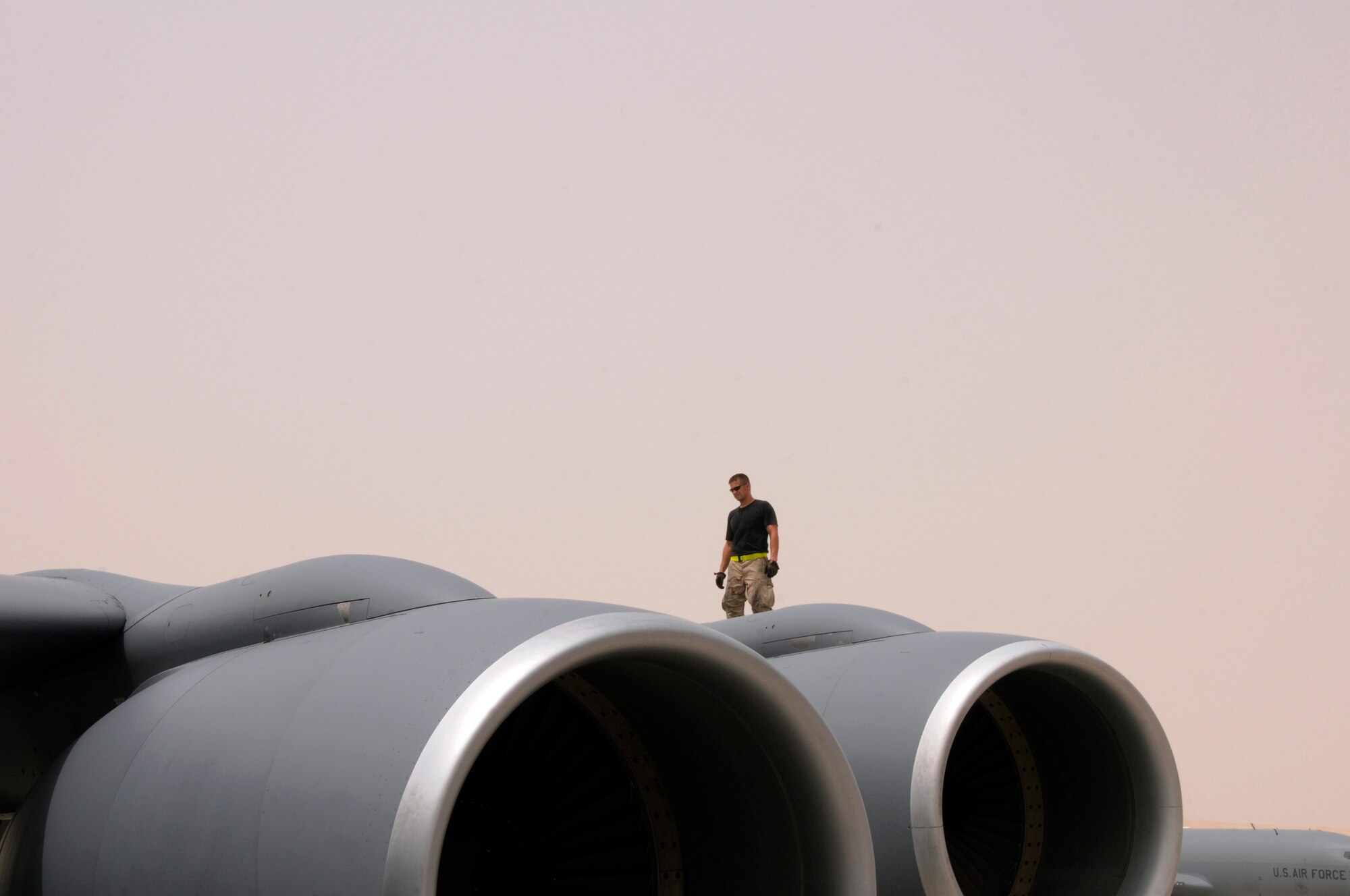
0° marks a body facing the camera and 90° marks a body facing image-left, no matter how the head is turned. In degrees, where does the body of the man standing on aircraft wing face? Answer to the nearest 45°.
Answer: approximately 45°

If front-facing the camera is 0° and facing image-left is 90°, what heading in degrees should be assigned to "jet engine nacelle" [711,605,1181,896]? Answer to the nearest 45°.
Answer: approximately 315°

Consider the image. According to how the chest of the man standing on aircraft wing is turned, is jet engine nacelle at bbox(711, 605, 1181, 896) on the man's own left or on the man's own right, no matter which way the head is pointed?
on the man's own left

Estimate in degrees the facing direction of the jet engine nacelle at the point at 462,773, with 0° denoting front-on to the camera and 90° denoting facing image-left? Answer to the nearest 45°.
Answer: approximately 315°

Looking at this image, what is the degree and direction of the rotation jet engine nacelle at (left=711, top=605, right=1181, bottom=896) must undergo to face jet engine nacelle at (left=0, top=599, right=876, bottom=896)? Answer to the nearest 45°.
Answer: approximately 90° to its right

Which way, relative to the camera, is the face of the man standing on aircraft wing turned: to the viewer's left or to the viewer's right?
to the viewer's left

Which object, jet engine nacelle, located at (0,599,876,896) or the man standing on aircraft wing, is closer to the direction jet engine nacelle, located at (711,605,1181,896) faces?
the jet engine nacelle
